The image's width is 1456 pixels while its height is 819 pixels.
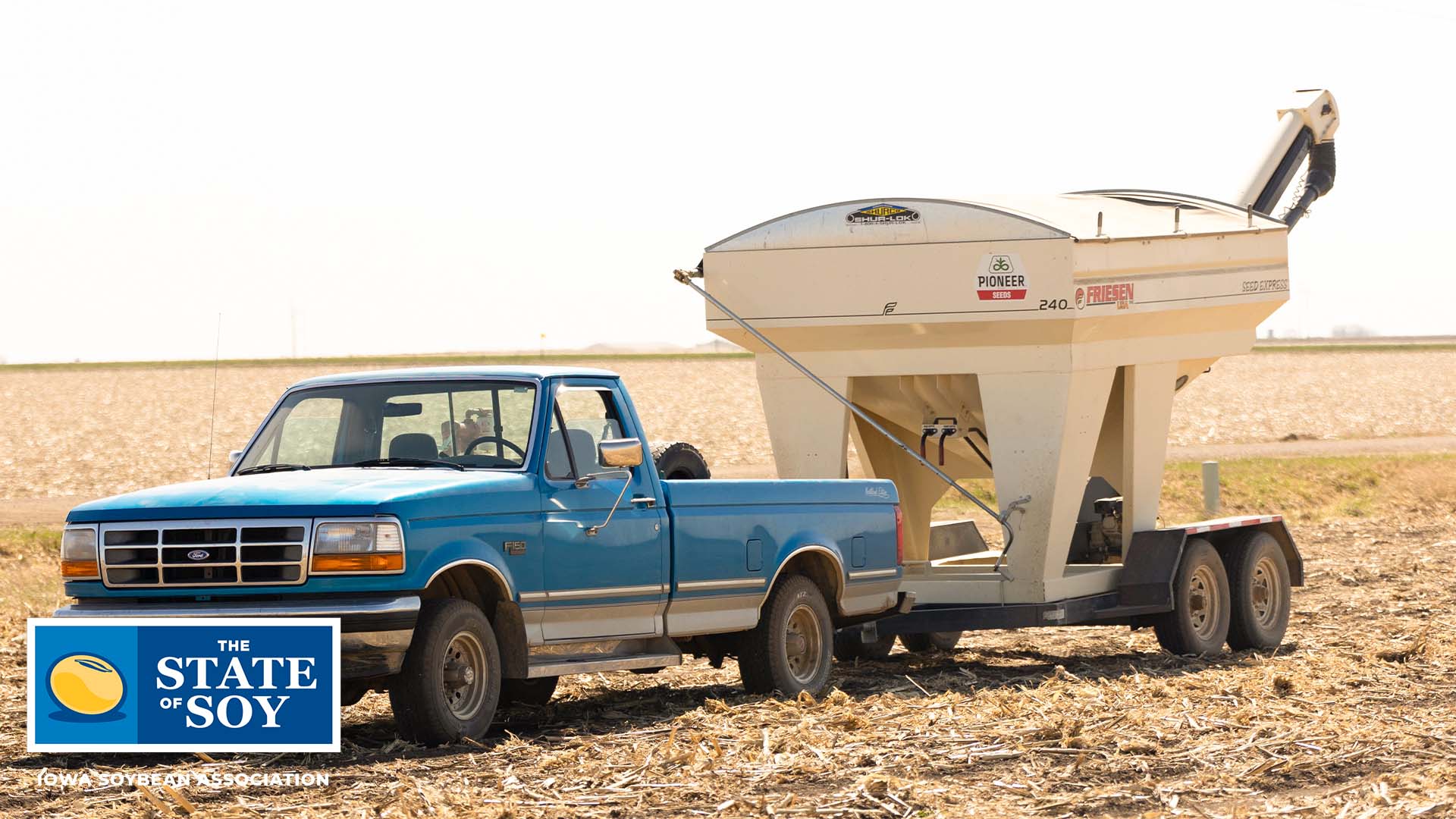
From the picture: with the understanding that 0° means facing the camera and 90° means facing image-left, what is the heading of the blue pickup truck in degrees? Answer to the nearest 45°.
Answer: approximately 45°

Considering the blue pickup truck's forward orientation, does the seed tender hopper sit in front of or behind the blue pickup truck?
behind
